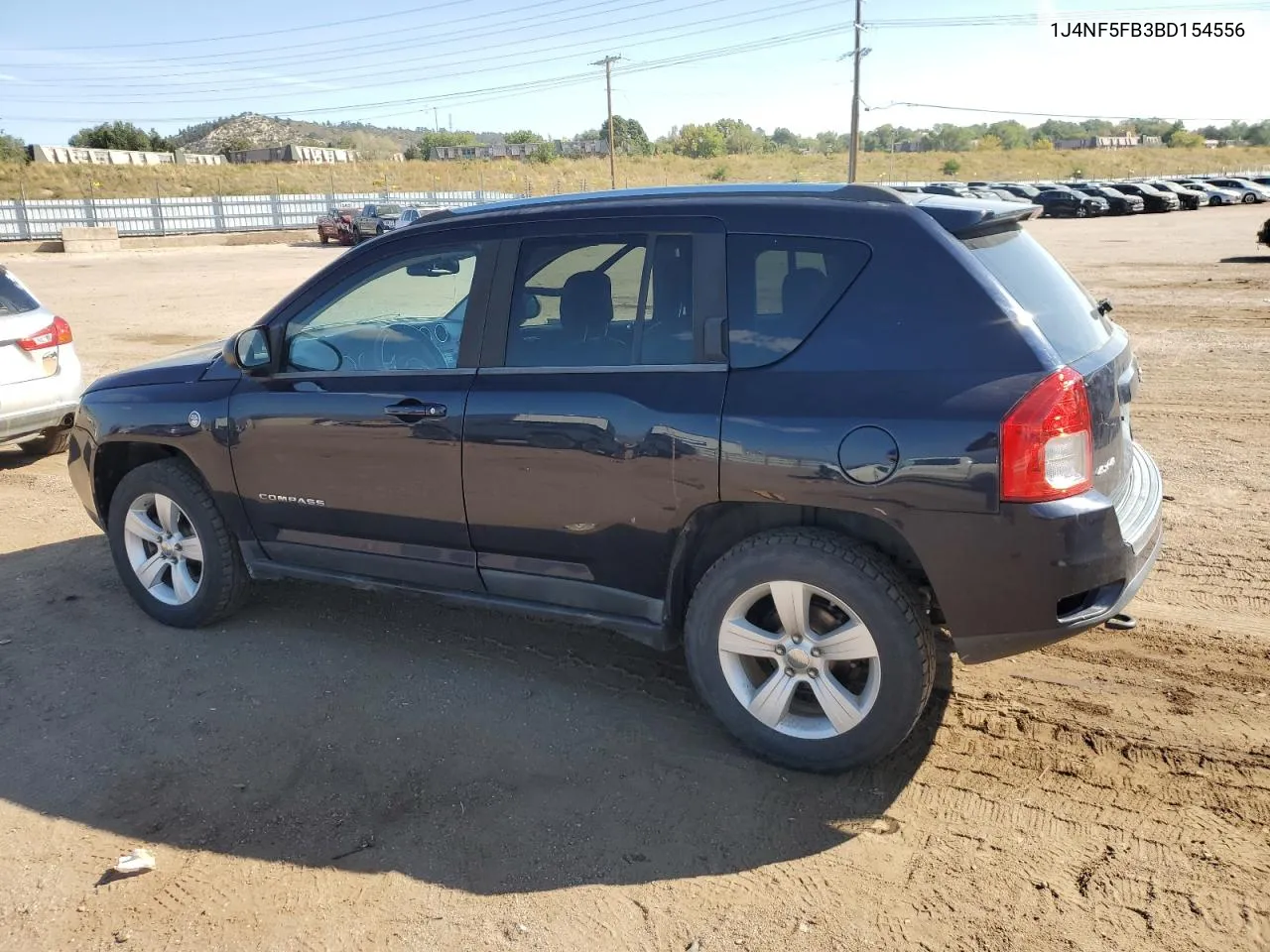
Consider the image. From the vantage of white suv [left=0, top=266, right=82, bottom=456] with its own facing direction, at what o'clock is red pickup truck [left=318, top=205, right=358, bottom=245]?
The red pickup truck is roughly at 2 o'clock from the white suv.

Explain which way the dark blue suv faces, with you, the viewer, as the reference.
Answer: facing away from the viewer and to the left of the viewer

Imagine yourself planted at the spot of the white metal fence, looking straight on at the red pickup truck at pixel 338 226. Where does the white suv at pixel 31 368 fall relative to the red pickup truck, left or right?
right

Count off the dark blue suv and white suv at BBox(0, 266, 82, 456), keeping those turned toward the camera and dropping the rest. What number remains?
0

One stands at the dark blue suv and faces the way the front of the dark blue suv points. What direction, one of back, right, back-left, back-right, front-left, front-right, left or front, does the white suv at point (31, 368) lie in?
front

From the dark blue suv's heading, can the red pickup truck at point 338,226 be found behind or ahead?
ahead

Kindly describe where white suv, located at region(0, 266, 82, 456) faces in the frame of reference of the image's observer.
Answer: facing away from the viewer and to the left of the viewer

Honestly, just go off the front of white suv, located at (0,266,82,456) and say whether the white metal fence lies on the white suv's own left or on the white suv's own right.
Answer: on the white suv's own right

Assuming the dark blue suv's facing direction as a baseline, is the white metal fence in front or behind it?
in front
